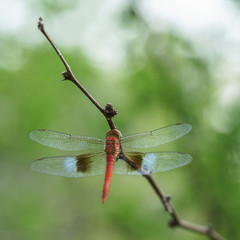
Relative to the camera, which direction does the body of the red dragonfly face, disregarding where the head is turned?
away from the camera
